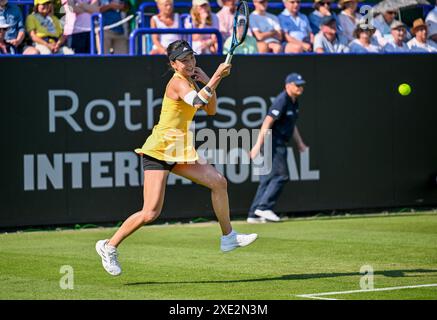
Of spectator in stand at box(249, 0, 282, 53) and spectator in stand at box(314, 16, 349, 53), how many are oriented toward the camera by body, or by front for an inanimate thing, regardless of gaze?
2

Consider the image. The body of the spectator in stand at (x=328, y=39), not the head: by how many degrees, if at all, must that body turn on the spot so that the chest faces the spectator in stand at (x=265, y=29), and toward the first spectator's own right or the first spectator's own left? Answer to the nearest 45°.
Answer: approximately 90° to the first spectator's own right

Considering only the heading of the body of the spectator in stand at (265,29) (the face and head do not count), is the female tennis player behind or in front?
in front

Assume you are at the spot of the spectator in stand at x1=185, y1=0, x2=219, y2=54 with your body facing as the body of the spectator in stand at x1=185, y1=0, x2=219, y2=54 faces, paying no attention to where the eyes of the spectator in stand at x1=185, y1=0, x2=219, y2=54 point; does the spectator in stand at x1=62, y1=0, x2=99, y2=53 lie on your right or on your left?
on your right

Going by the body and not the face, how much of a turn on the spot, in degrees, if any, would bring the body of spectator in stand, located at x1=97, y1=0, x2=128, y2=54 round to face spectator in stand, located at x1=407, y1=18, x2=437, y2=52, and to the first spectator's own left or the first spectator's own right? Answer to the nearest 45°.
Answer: approximately 90° to the first spectator's own left

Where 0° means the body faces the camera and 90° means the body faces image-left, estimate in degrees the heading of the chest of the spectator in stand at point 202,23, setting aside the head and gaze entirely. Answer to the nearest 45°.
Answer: approximately 0°

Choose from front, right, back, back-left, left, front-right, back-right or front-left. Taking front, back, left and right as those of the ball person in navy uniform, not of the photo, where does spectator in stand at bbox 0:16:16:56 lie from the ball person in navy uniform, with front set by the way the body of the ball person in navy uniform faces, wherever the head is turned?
back-right

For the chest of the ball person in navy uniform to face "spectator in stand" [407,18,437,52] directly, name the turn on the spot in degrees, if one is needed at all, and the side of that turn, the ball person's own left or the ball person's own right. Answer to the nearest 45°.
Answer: approximately 90° to the ball person's own left
